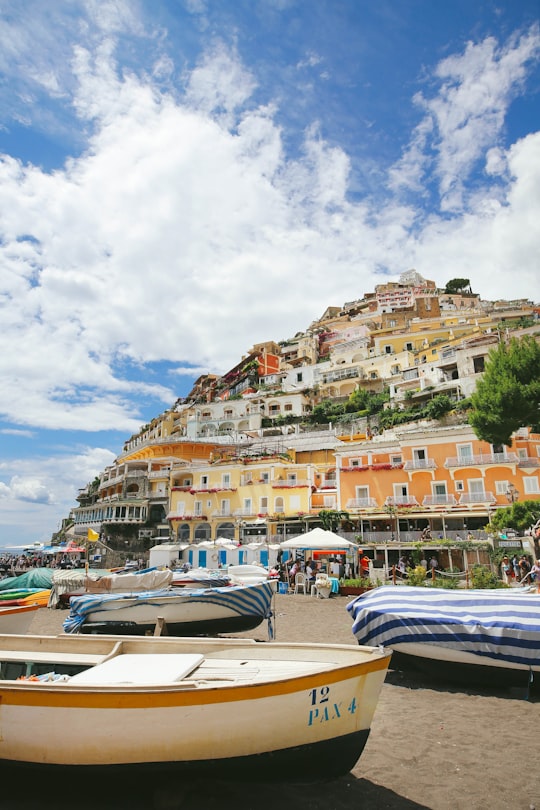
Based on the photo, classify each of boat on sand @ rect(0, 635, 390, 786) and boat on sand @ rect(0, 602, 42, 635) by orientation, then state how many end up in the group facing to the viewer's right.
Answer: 2

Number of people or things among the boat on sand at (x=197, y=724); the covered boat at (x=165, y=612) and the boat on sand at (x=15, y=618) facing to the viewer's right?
3

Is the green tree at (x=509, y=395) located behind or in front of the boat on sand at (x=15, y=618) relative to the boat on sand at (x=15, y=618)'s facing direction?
in front

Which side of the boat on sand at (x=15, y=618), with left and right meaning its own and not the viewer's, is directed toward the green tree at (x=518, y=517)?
front

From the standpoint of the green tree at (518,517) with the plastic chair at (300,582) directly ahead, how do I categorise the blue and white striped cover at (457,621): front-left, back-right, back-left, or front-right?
front-left

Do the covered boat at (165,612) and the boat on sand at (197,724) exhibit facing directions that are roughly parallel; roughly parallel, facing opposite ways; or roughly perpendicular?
roughly parallel

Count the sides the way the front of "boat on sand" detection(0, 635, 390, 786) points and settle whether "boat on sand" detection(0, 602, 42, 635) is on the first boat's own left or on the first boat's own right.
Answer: on the first boat's own left

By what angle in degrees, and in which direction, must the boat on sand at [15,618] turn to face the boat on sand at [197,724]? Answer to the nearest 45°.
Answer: approximately 90° to its right

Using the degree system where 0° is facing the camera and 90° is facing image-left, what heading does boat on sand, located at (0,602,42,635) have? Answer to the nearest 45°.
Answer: approximately 270°

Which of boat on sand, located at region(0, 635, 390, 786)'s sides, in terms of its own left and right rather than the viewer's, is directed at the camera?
right

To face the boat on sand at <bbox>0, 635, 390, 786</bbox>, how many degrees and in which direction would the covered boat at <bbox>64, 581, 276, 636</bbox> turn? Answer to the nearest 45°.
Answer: approximately 90° to its right

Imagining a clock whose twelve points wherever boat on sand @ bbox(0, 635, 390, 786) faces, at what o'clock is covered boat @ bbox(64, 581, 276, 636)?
The covered boat is roughly at 9 o'clock from the boat on sand.

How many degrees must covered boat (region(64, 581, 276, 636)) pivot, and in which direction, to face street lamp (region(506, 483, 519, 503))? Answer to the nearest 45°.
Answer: approximately 45° to its left

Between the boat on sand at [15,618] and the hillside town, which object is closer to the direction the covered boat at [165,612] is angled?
the hillside town

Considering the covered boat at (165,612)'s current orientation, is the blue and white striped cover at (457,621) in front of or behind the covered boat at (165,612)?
in front

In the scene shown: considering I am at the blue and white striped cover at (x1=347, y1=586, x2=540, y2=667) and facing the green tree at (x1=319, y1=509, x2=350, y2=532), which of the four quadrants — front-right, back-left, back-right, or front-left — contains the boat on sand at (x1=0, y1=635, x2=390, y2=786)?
back-left

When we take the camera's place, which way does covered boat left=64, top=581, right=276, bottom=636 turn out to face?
facing to the right of the viewer
